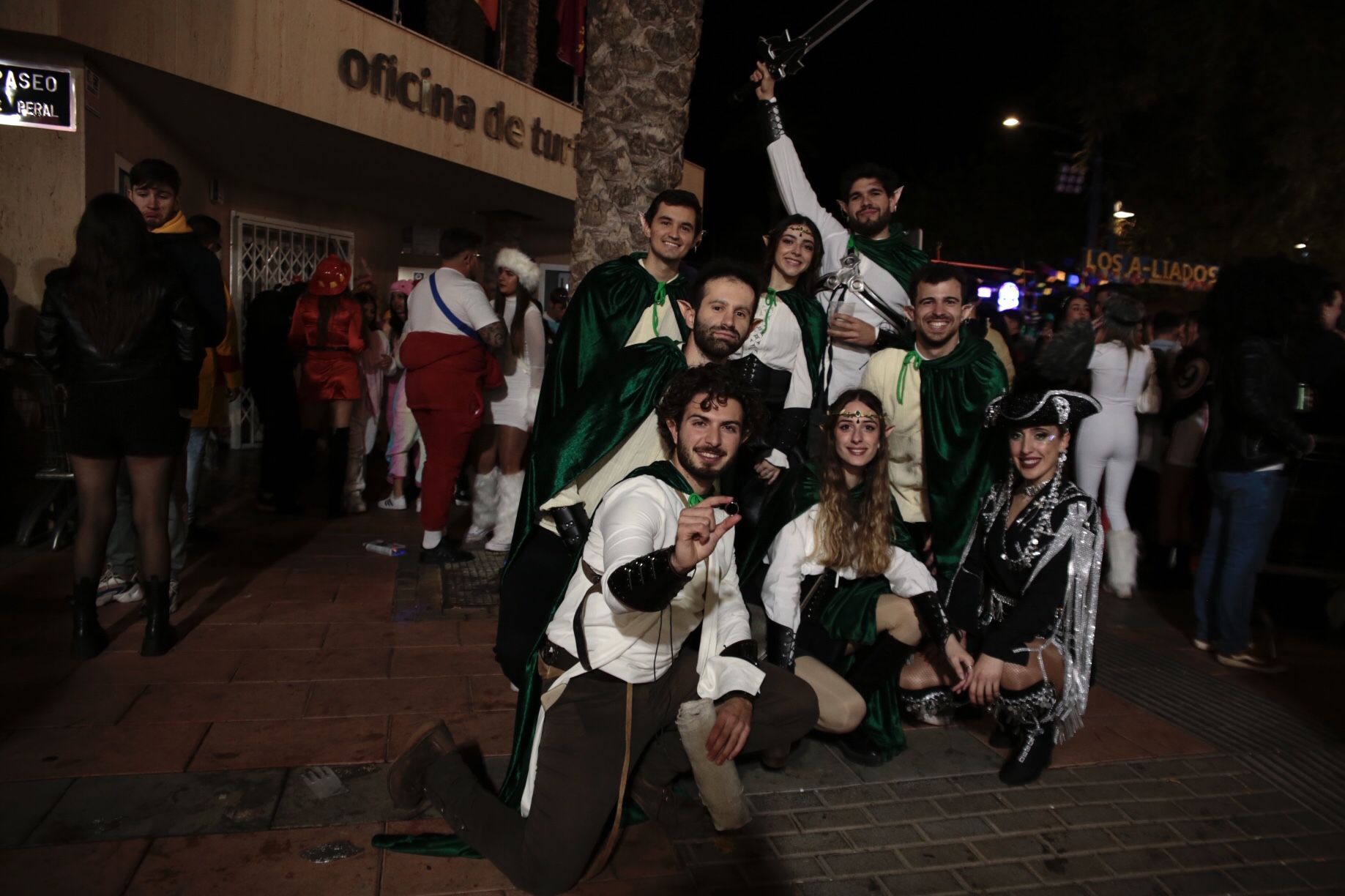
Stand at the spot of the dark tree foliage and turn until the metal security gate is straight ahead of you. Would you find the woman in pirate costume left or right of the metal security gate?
left

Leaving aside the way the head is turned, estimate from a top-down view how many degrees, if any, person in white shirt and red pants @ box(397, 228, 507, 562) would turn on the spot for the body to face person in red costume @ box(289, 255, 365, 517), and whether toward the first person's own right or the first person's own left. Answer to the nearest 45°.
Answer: approximately 90° to the first person's own left

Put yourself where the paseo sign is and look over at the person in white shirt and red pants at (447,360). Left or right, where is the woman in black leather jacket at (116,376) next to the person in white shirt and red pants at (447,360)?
right

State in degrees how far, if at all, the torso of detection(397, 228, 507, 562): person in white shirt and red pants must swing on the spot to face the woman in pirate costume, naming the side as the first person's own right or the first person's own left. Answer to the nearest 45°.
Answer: approximately 90° to the first person's own right

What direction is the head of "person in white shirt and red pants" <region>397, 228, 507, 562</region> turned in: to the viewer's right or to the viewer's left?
to the viewer's right

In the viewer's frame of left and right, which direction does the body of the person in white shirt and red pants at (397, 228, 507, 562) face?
facing away from the viewer and to the right of the viewer
